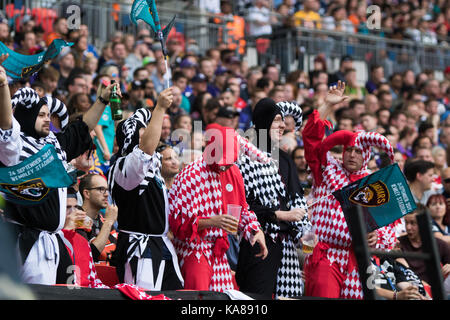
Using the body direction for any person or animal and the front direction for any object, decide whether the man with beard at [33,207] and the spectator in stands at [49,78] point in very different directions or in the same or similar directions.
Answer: same or similar directions

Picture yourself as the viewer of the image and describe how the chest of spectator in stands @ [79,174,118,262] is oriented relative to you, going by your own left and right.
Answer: facing to the right of the viewer

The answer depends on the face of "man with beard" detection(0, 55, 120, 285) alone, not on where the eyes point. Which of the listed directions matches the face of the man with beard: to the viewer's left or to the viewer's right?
to the viewer's right

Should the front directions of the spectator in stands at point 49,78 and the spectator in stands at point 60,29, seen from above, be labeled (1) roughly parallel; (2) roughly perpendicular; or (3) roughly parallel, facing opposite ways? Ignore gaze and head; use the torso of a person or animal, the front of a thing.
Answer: roughly parallel

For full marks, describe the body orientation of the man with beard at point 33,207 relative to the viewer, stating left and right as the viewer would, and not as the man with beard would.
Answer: facing the viewer and to the right of the viewer

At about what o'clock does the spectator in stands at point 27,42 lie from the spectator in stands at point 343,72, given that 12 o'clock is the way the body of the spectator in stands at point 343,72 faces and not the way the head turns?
the spectator in stands at point 27,42 is roughly at 3 o'clock from the spectator in stands at point 343,72.

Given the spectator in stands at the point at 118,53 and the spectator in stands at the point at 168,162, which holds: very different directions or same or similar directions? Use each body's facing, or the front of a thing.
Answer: same or similar directions

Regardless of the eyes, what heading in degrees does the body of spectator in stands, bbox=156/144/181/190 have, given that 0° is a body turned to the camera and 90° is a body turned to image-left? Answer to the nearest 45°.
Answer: approximately 315°

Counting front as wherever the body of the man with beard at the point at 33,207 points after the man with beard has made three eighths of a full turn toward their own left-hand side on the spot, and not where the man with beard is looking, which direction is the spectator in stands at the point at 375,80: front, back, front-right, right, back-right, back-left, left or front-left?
front-right

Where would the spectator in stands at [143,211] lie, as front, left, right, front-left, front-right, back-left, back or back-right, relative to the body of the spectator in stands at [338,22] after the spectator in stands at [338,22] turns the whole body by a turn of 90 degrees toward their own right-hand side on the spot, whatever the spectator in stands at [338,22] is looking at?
front-left

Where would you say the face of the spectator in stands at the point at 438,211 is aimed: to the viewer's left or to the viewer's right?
to the viewer's left

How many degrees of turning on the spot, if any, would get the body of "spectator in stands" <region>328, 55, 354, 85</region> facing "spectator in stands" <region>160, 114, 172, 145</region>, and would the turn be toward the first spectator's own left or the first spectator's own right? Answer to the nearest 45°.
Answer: approximately 45° to the first spectator's own right

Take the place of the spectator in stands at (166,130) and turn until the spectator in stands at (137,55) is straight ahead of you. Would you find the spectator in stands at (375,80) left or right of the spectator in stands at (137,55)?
right

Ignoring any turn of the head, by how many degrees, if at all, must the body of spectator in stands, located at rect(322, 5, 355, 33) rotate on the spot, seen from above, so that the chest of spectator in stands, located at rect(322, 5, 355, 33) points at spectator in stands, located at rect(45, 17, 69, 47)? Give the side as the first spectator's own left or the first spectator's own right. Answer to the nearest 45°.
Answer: approximately 90° to the first spectator's own right
